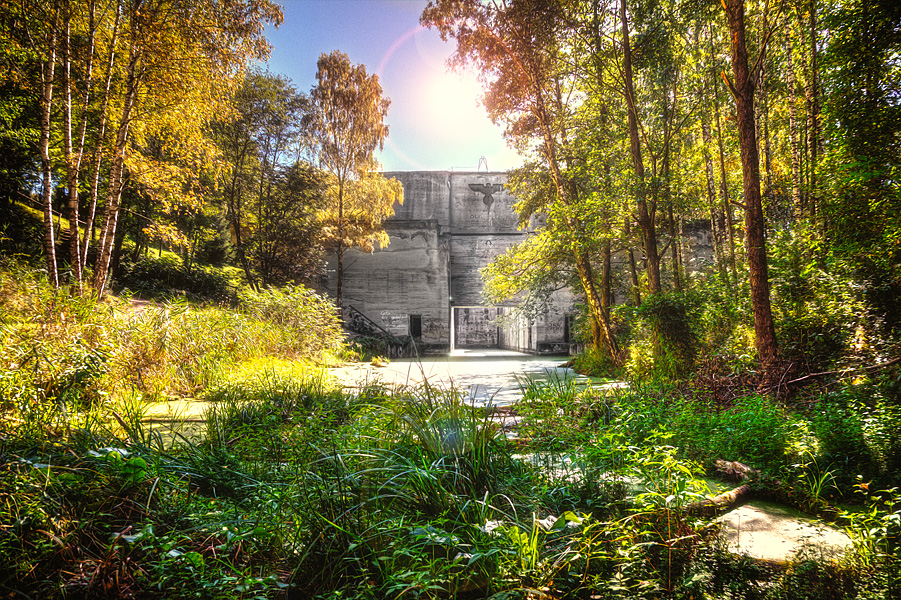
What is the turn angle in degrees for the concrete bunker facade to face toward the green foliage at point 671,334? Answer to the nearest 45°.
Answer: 0° — it already faces it

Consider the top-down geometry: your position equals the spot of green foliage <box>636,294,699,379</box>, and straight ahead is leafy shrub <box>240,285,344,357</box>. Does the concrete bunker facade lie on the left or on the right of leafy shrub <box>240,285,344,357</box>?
right

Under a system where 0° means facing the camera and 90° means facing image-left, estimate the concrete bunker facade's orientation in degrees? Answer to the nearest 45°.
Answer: approximately 0°

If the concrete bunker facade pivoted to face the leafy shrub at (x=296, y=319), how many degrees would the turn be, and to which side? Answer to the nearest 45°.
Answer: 0° — it already faces it

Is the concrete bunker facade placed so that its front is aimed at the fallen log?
yes
